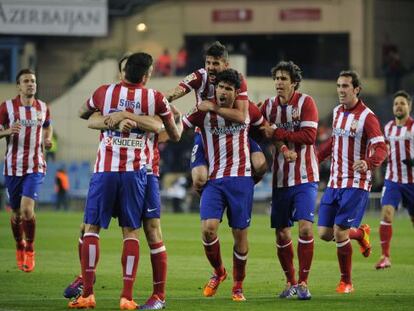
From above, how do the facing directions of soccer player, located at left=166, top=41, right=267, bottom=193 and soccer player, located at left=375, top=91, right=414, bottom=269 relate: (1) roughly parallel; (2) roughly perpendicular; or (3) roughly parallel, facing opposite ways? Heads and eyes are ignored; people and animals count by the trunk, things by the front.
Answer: roughly parallel

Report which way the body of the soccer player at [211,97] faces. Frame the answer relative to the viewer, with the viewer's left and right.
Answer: facing the viewer

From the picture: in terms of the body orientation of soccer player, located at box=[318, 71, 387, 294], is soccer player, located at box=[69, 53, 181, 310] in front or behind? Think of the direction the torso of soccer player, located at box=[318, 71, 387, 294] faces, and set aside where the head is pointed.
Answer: in front

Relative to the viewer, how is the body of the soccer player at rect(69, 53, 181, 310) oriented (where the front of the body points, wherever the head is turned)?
away from the camera

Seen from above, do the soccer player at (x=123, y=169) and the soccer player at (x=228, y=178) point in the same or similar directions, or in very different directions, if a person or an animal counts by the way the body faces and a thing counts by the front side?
very different directions

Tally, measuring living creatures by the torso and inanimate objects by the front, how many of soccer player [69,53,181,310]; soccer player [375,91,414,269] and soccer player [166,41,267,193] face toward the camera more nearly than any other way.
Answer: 2

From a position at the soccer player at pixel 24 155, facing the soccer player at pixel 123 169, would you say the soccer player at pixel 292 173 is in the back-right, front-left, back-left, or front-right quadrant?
front-left

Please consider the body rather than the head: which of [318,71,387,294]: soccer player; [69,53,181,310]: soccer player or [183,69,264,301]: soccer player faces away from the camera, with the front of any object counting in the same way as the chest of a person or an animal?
[69,53,181,310]: soccer player

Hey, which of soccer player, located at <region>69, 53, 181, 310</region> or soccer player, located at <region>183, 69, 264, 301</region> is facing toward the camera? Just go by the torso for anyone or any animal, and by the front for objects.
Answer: soccer player, located at <region>183, 69, 264, 301</region>

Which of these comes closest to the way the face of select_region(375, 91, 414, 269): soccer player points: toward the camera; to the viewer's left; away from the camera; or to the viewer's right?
toward the camera

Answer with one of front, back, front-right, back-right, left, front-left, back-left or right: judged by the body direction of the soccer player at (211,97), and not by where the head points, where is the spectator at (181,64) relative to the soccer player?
back

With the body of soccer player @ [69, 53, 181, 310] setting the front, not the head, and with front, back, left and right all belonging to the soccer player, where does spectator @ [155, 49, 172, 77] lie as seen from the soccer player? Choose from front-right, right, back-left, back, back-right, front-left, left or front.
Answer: front

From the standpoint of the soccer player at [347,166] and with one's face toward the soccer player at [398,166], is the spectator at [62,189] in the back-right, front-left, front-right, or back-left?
front-left

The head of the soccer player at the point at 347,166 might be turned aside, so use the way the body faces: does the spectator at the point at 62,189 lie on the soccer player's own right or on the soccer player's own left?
on the soccer player's own right

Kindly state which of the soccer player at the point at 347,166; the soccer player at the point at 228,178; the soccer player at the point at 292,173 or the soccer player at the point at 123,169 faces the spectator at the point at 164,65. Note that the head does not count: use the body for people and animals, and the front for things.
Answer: the soccer player at the point at 123,169

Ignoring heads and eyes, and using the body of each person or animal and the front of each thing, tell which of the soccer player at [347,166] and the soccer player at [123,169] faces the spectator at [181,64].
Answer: the soccer player at [123,169]

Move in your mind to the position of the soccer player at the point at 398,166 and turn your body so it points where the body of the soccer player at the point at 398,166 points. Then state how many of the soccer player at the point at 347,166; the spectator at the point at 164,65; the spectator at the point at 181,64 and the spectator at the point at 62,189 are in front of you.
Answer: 1
